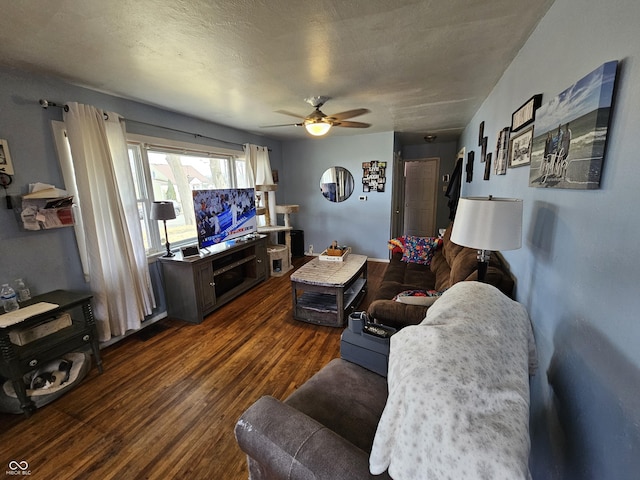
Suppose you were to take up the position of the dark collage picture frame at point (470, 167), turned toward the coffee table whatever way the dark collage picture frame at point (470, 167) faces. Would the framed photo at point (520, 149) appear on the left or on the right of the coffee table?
left

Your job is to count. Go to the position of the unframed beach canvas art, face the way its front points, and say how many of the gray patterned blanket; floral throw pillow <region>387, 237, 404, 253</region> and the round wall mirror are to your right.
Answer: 2

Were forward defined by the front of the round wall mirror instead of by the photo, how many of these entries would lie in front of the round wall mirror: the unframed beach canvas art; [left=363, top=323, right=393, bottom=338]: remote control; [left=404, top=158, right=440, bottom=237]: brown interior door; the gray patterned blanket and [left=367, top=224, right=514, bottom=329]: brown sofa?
4

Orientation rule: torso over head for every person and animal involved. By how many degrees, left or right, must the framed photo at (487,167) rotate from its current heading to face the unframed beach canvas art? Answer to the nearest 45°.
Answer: approximately 90° to its left

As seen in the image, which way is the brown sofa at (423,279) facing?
to the viewer's left

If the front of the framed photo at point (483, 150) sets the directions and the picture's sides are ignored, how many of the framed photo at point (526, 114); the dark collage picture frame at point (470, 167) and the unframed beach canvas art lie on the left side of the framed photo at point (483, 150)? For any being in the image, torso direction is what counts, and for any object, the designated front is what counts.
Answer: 2

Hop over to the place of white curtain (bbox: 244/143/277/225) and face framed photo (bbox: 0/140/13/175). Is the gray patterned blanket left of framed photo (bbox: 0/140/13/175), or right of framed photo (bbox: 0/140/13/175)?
left

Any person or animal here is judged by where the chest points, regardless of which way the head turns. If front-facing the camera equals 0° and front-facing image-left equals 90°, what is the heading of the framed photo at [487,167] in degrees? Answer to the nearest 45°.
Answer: approximately 90°

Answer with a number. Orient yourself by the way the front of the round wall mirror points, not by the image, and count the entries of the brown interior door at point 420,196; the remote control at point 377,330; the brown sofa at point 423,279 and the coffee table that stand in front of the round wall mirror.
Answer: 3

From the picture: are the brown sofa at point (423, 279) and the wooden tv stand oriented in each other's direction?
yes

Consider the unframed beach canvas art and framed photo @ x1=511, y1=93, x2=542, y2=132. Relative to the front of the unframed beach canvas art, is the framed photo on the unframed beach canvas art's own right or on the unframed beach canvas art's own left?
on the unframed beach canvas art's own right

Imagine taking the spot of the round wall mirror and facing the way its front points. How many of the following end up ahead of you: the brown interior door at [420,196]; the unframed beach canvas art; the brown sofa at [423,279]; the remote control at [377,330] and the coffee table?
4

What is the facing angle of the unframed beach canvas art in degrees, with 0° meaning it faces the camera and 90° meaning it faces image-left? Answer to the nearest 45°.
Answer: approximately 45°

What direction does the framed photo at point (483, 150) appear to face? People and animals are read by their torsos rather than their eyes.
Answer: to the viewer's left

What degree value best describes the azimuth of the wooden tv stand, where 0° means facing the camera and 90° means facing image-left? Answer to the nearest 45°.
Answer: approximately 315°
